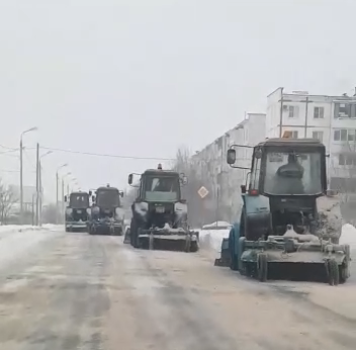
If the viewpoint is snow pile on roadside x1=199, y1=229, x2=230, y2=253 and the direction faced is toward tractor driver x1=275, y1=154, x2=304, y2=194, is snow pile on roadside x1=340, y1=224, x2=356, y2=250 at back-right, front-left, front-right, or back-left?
front-left

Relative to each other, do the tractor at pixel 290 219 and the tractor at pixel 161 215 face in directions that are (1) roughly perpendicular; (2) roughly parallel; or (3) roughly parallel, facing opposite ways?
roughly parallel
